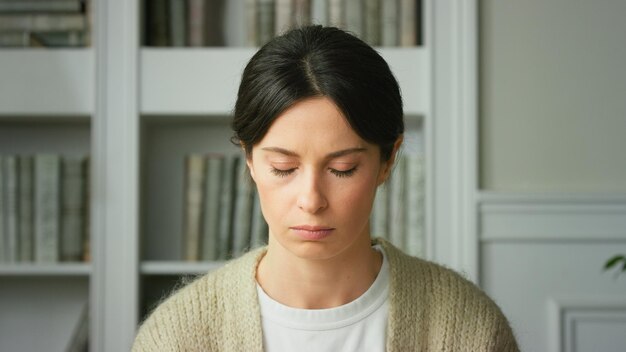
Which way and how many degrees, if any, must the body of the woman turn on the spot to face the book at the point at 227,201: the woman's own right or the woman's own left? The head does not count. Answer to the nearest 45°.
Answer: approximately 180°

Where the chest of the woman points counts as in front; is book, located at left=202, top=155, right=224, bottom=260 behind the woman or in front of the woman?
behind

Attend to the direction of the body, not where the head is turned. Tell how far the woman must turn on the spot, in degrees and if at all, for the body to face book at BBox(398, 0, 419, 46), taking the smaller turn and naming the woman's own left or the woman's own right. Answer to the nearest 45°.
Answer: approximately 180°

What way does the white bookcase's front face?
toward the camera

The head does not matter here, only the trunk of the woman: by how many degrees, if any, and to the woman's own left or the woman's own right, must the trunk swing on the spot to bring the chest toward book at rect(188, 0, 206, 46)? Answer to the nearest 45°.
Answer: approximately 180°

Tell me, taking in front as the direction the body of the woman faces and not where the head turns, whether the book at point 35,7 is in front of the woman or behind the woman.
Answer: behind

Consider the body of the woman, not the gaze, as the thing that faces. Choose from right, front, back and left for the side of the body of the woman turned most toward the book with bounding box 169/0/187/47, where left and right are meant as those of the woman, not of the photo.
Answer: back

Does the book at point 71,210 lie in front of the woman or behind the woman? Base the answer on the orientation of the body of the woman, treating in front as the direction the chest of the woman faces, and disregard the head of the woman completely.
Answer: behind

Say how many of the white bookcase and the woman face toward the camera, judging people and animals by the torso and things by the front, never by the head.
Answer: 2
